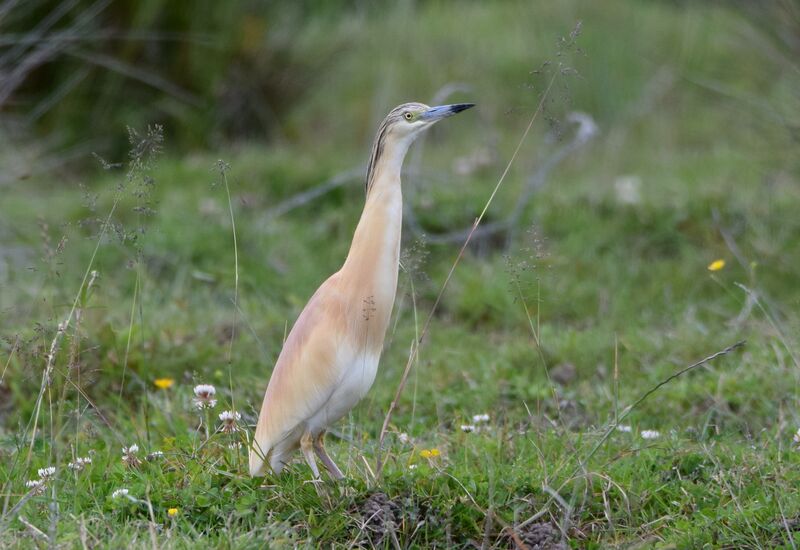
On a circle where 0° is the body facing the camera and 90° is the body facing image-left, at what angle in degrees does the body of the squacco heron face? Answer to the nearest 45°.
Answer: approximately 270°

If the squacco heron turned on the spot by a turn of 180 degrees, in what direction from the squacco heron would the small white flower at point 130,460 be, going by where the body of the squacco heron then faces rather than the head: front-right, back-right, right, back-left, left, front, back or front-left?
front

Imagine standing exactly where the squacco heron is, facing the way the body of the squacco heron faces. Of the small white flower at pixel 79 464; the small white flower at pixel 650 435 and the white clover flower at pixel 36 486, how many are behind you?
2

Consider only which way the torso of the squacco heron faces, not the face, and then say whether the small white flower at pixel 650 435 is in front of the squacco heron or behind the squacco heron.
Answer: in front

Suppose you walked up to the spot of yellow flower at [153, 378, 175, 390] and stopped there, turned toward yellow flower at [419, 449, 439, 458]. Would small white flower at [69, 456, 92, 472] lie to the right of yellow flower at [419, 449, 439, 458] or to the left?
right

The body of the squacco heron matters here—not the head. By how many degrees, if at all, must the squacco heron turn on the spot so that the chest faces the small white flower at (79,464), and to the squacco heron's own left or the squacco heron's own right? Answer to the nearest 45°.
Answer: approximately 180°

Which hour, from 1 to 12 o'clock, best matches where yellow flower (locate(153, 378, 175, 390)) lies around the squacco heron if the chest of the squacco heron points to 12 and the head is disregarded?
The yellow flower is roughly at 8 o'clock from the squacco heron.

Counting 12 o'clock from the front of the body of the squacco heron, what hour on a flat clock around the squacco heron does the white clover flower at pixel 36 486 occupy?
The white clover flower is roughly at 6 o'clock from the squacco heron.
